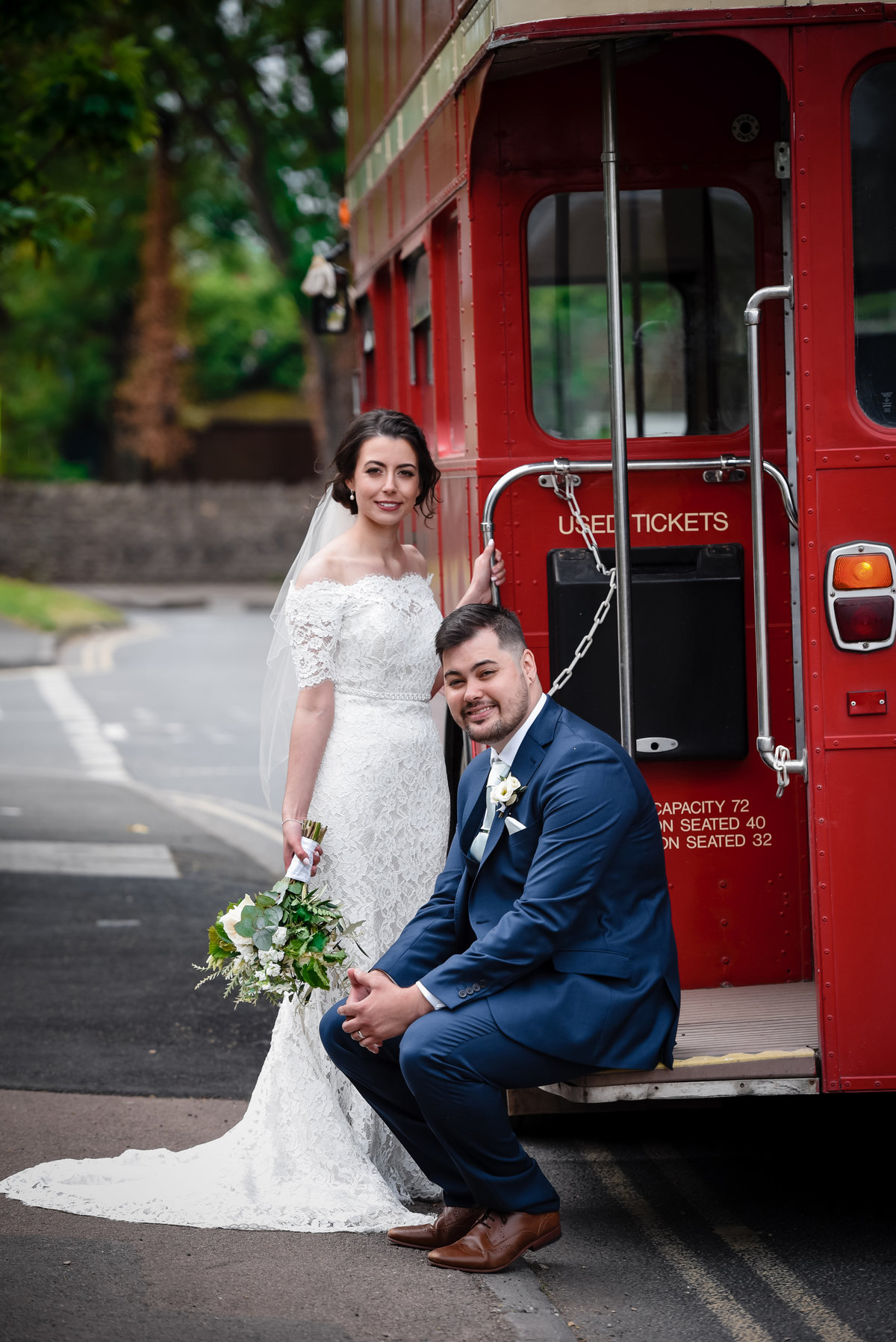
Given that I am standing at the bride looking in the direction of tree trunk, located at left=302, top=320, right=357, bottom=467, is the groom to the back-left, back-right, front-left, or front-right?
back-right

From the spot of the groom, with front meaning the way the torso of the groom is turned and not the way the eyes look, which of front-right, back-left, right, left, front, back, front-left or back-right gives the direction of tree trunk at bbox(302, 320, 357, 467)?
back-right

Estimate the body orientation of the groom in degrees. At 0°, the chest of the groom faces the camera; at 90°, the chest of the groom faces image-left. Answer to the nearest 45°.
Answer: approximately 45°

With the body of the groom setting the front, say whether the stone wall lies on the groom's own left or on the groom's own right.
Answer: on the groom's own right

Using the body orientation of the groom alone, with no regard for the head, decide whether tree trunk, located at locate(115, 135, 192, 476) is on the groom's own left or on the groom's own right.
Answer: on the groom's own right

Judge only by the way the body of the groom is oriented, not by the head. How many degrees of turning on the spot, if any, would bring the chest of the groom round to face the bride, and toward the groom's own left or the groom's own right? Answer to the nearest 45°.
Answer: approximately 90° to the groom's own right
